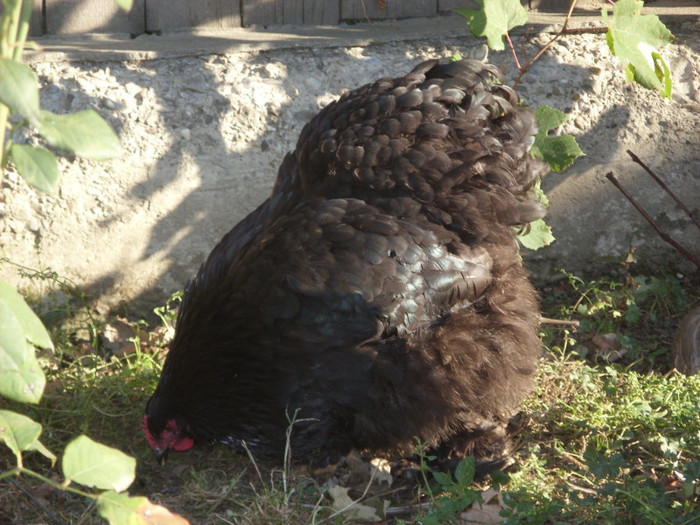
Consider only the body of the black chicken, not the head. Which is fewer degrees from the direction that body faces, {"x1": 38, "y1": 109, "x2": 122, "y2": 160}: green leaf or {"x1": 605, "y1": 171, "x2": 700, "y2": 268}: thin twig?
the green leaf

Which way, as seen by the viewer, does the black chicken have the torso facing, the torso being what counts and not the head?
to the viewer's left

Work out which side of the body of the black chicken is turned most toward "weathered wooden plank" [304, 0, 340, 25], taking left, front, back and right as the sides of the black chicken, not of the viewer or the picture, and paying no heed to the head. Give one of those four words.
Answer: right

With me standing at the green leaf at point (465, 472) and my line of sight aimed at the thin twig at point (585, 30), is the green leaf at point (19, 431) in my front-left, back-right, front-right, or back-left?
back-left

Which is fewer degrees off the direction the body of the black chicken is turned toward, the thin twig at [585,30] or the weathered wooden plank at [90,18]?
the weathered wooden plank

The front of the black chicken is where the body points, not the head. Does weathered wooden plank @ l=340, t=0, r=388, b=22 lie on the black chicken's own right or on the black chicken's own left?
on the black chicken's own right
